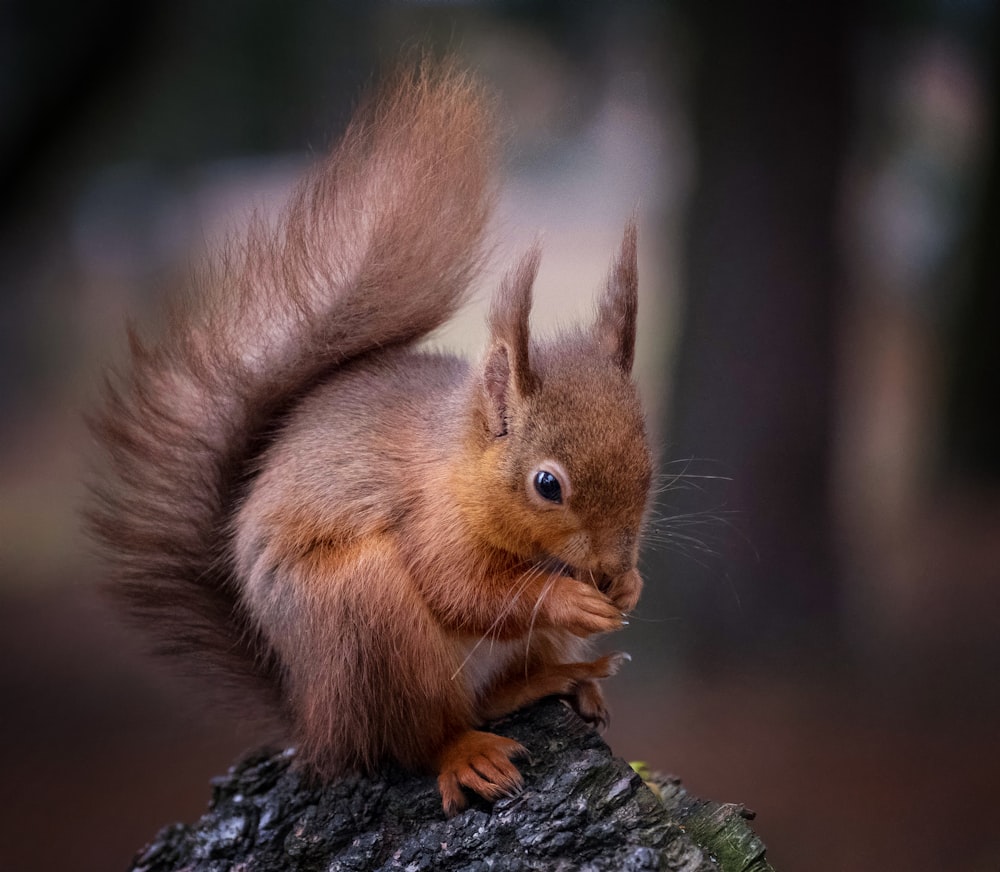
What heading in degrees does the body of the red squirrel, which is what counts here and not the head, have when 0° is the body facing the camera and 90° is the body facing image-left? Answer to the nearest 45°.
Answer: approximately 315°

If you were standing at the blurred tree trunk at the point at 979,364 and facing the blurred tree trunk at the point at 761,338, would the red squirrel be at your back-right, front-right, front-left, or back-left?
front-left

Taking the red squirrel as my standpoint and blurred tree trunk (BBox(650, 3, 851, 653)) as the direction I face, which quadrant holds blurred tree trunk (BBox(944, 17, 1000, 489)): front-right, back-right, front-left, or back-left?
front-right

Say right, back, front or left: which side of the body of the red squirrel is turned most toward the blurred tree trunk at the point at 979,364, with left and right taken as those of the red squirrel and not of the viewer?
left

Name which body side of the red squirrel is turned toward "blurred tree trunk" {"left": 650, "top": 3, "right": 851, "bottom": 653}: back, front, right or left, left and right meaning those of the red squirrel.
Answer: left
